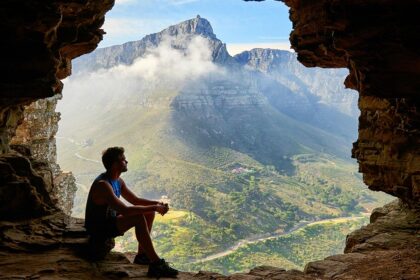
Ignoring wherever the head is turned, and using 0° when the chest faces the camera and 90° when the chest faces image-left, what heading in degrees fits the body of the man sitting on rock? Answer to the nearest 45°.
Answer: approximately 270°

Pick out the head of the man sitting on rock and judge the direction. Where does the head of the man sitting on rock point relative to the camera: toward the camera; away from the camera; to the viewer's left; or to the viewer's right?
to the viewer's right
